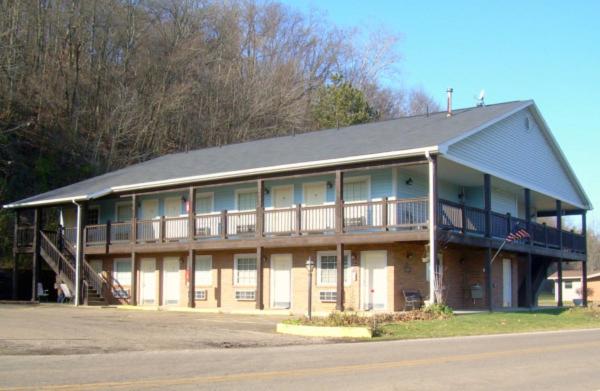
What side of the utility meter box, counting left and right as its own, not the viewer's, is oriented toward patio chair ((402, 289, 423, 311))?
right

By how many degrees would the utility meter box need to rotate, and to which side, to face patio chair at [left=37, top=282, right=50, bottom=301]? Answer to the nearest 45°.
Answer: approximately 135° to its right

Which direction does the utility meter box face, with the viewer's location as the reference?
facing the viewer and to the right of the viewer

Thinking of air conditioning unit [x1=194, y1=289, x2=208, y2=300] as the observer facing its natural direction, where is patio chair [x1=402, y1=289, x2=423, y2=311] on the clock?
The patio chair is roughly at 9 o'clock from the air conditioning unit.

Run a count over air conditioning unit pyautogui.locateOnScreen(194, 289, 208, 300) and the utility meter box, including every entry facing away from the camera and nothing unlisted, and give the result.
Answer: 0

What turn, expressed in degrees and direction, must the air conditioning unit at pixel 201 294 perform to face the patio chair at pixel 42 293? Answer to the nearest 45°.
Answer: approximately 90° to its right

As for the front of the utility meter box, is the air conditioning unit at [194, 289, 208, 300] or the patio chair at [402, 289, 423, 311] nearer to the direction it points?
the patio chair

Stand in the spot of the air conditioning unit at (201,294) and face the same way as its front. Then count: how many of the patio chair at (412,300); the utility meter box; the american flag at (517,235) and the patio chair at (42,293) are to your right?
1
